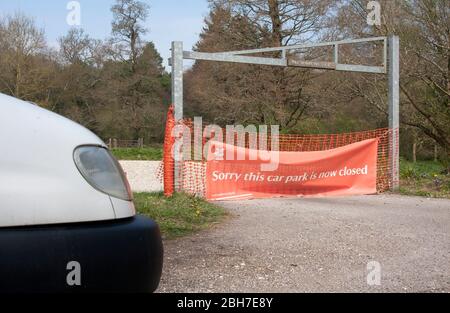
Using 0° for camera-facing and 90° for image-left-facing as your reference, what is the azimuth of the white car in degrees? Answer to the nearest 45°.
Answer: approximately 270°

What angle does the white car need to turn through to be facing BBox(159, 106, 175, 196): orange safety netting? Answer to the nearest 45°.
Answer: approximately 90° to its left

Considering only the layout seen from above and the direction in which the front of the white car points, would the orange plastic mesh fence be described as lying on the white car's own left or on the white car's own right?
on the white car's own left

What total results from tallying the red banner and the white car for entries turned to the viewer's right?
1

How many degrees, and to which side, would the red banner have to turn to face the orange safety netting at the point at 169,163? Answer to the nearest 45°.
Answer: approximately 45° to its right

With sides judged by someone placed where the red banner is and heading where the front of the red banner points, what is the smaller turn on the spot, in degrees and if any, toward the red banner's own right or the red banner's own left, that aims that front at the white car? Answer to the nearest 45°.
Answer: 0° — it already faces it

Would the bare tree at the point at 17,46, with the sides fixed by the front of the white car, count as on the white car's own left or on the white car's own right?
on the white car's own left

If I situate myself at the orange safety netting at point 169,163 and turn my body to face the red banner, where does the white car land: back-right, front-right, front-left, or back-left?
back-right

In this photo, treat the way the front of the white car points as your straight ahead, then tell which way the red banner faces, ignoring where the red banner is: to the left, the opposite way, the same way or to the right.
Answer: to the right

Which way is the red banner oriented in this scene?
toward the camera

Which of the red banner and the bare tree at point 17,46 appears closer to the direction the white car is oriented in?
the red banner
